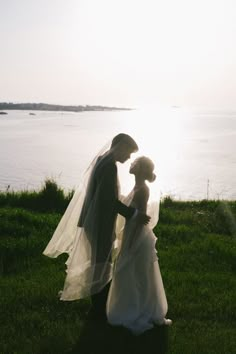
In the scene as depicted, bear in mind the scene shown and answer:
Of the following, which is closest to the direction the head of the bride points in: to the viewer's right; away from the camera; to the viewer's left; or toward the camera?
to the viewer's left

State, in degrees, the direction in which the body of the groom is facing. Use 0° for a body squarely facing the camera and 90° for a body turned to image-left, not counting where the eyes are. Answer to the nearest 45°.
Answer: approximately 270°

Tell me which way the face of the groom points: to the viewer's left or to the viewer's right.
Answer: to the viewer's right
